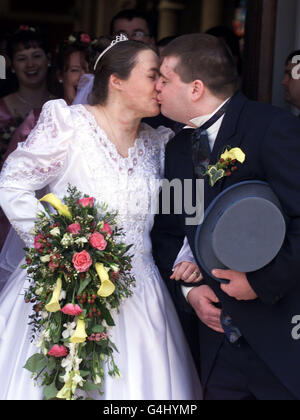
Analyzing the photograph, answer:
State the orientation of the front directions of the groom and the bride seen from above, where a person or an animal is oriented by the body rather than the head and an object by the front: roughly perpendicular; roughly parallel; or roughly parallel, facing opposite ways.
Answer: roughly perpendicular

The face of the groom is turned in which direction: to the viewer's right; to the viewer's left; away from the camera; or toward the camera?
to the viewer's left

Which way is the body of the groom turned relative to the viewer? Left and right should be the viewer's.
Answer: facing the viewer and to the left of the viewer

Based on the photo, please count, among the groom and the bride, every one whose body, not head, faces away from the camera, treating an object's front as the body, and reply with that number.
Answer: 0

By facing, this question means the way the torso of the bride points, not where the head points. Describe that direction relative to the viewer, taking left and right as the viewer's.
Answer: facing the viewer and to the right of the viewer
